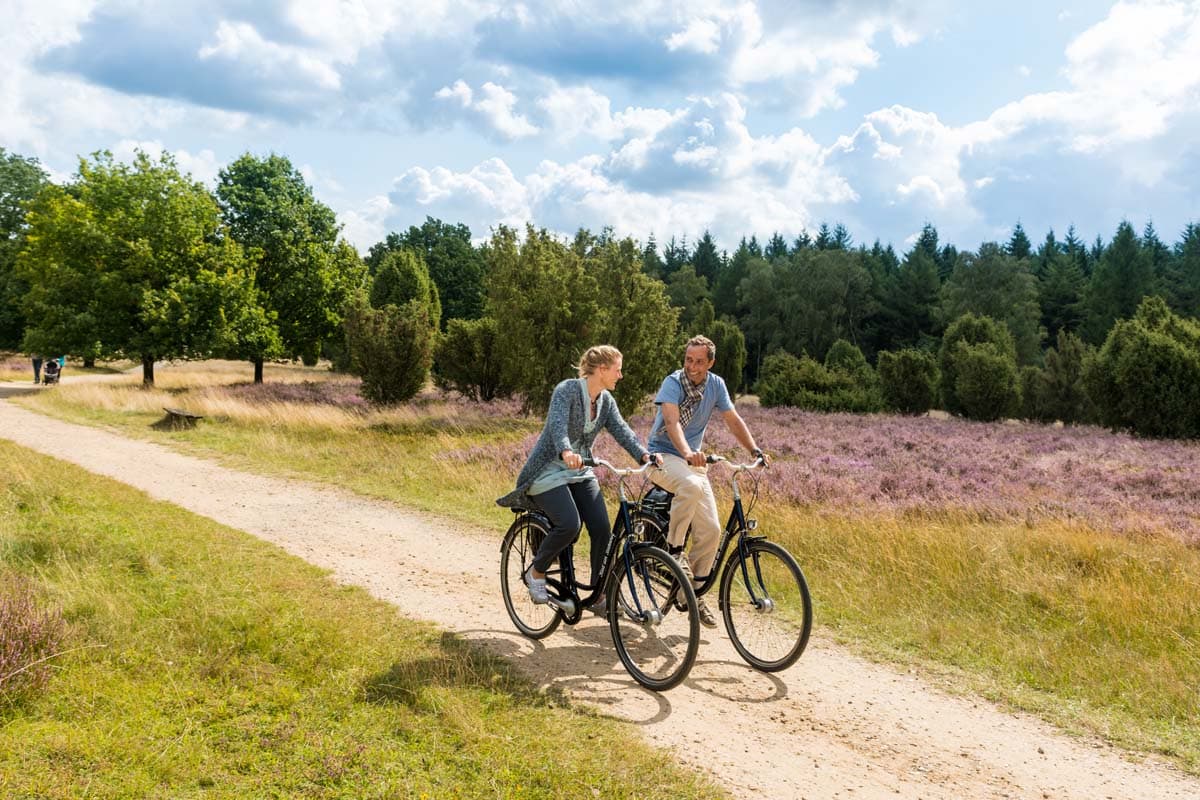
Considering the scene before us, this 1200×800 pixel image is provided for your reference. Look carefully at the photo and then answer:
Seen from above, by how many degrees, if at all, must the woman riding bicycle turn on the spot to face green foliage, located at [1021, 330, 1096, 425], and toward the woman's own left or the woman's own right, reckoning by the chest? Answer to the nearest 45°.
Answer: approximately 90° to the woman's own left

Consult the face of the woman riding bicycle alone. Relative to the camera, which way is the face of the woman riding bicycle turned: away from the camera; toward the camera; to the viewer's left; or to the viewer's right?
to the viewer's right

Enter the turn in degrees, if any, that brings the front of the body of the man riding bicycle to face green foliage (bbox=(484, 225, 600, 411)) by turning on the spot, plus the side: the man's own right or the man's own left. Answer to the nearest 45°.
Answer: approximately 135° to the man's own left

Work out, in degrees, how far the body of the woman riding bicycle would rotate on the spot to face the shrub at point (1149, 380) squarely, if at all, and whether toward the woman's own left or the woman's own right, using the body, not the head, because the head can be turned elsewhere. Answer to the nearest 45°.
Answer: approximately 90° to the woman's own left

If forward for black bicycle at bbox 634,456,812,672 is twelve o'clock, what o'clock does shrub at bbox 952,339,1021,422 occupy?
The shrub is roughly at 8 o'clock from the black bicycle.

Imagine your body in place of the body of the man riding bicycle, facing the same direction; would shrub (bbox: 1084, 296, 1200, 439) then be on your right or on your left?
on your left

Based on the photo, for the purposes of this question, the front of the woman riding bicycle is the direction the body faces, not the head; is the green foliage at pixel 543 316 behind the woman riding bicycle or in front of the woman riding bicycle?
behind
